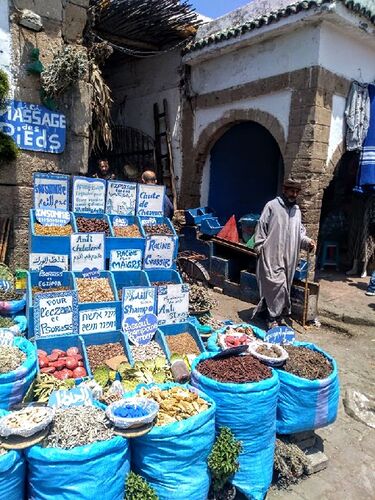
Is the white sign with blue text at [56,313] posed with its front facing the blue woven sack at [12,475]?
yes

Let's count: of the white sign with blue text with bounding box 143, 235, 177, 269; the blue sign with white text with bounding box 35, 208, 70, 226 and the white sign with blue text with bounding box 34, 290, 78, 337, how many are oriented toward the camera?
3

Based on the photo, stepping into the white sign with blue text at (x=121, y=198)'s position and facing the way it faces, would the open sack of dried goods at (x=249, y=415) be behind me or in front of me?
in front

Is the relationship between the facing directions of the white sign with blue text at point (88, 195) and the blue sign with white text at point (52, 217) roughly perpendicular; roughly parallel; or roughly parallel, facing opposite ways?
roughly parallel

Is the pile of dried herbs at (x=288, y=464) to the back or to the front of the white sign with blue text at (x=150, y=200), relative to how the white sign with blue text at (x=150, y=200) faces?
to the front

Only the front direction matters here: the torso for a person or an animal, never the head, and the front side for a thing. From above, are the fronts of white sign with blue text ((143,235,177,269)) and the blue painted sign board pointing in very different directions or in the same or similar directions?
same or similar directions

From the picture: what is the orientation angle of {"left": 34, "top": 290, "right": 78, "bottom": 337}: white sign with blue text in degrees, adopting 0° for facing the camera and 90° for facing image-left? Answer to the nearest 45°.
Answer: approximately 0°

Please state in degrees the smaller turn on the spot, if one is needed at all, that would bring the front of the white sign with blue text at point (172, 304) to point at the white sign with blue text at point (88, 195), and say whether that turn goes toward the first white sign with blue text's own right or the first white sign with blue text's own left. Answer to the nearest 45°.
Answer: approximately 135° to the first white sign with blue text's own right

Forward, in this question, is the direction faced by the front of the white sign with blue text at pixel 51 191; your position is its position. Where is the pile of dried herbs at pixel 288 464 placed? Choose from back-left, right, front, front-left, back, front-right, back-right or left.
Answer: front-left

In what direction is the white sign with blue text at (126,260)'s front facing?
toward the camera

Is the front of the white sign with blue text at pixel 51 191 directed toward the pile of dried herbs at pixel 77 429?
yes

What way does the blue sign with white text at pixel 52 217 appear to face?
toward the camera

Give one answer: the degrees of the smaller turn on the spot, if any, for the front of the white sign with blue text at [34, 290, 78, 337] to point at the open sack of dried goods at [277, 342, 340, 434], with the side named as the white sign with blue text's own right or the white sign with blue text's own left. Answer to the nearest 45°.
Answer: approximately 45° to the white sign with blue text's own left
